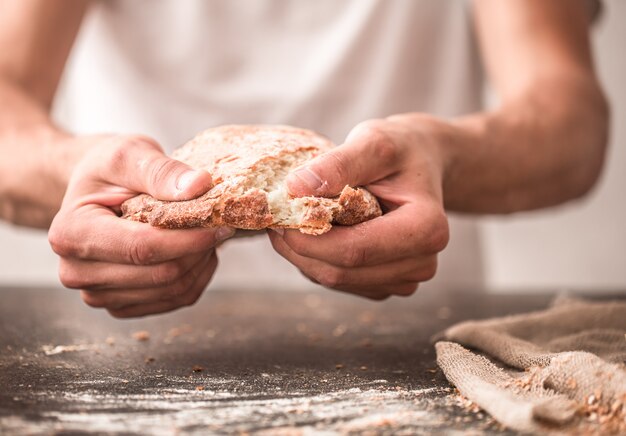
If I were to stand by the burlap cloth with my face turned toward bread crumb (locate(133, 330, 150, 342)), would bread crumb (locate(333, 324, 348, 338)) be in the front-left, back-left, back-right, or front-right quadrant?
front-right

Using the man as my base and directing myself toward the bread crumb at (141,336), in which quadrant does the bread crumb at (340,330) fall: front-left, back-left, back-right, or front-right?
front-left

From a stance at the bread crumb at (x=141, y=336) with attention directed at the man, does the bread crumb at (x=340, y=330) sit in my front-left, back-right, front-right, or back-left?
front-right

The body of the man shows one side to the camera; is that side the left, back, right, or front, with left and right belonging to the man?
front

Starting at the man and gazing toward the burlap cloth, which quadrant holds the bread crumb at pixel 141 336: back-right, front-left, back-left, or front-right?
front-right
